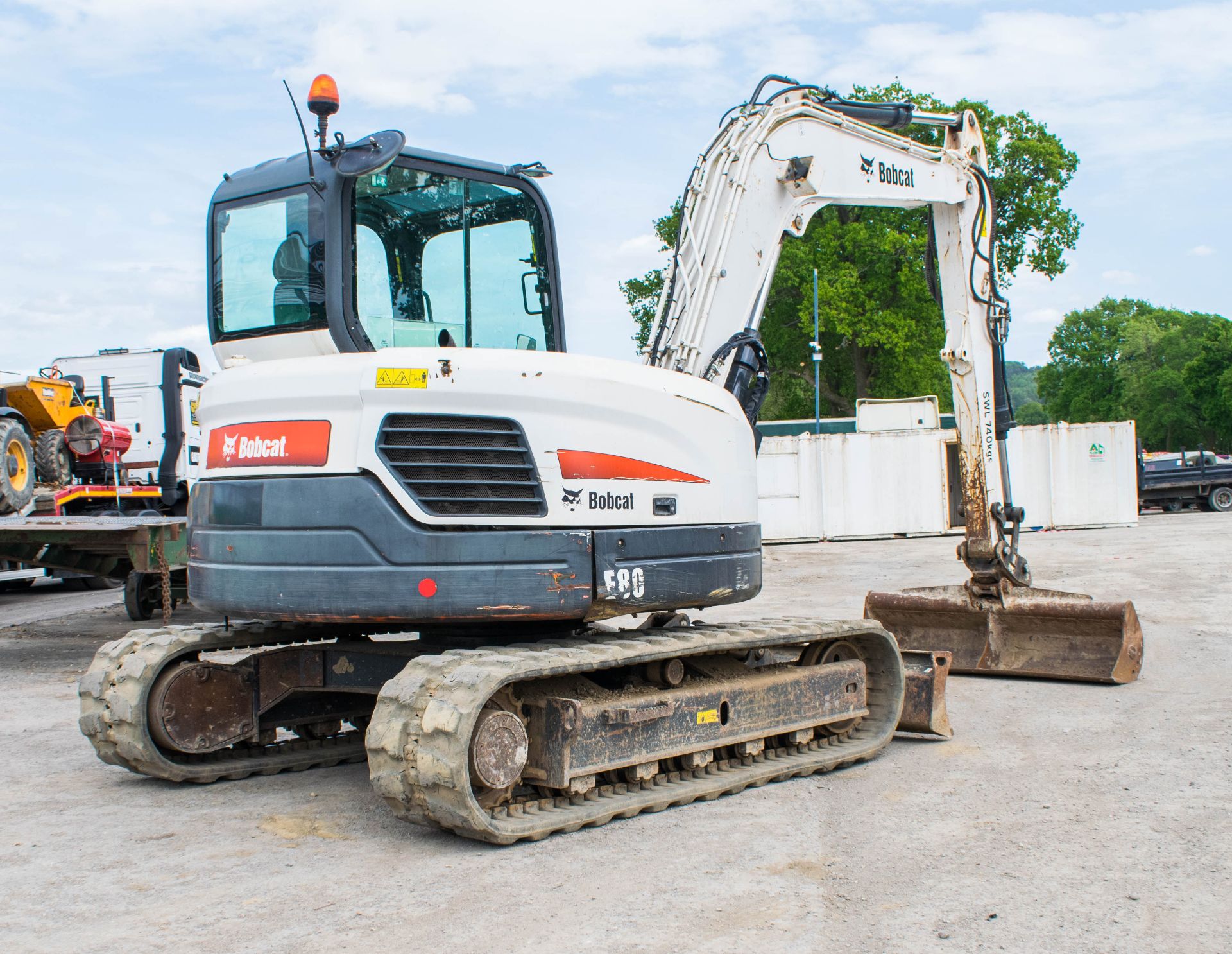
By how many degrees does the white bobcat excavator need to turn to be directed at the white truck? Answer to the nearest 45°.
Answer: approximately 90° to its left

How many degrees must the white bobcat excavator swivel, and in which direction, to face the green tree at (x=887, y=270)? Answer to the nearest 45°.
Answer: approximately 45° to its left

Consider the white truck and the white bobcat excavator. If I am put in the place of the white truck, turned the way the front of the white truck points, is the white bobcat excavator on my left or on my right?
on my right

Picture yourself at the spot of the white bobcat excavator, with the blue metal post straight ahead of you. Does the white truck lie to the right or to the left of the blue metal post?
left

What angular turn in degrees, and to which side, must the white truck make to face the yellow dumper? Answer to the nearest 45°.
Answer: approximately 180°

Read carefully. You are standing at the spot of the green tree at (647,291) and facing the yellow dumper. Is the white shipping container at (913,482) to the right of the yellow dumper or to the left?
left

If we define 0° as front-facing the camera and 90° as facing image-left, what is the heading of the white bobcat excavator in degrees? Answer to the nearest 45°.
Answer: approximately 225°

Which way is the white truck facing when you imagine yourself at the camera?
facing away from the viewer and to the right of the viewer
